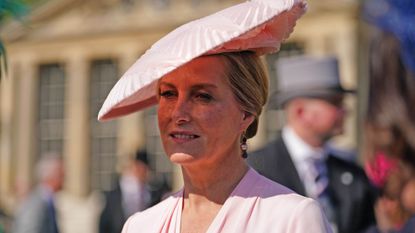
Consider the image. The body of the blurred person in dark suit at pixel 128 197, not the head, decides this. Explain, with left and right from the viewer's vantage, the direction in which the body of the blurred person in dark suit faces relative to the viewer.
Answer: facing the viewer and to the right of the viewer

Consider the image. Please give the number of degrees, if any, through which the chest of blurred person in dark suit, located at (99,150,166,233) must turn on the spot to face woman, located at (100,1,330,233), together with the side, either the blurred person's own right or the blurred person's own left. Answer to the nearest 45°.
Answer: approximately 45° to the blurred person's own right

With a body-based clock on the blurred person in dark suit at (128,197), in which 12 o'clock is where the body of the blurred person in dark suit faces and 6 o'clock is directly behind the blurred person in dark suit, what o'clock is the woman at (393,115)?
The woman is roughly at 11 o'clock from the blurred person in dark suit.

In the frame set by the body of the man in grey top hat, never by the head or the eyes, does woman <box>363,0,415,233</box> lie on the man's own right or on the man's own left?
on the man's own left

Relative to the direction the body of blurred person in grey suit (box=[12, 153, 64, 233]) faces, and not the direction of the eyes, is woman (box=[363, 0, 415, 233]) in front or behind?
in front
